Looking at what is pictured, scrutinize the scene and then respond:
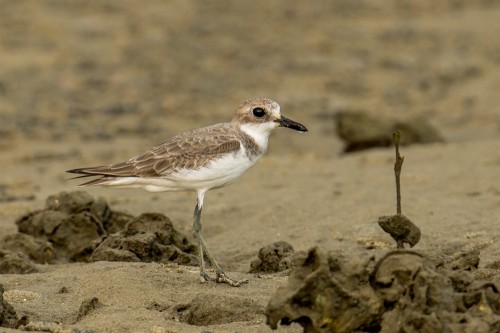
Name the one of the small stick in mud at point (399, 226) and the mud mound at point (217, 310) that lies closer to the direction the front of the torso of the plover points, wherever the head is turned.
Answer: the small stick in mud

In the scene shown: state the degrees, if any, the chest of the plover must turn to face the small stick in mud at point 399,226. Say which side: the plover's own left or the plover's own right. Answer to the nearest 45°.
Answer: approximately 45° to the plover's own right

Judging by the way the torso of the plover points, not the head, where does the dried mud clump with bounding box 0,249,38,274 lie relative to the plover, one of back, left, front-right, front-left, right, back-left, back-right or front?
back

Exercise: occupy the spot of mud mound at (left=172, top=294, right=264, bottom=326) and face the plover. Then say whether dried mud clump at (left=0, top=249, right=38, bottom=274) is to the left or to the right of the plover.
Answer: left

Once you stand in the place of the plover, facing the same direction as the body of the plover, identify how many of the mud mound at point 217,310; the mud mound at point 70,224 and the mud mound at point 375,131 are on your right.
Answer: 1

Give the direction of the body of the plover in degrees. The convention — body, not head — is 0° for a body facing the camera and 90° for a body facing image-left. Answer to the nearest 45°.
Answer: approximately 270°

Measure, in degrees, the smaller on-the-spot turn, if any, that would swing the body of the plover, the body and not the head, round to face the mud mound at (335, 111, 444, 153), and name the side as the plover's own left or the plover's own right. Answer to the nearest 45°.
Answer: approximately 45° to the plover's own left

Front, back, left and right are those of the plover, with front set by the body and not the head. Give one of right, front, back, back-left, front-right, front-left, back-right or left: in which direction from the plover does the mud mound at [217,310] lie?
right

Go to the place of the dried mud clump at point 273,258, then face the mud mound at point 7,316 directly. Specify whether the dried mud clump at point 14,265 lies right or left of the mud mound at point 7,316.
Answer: right
